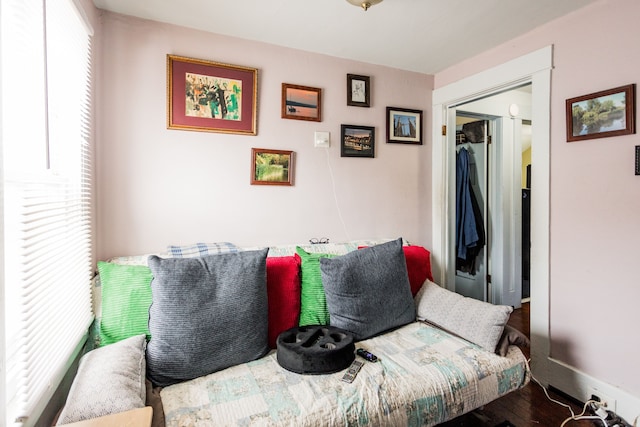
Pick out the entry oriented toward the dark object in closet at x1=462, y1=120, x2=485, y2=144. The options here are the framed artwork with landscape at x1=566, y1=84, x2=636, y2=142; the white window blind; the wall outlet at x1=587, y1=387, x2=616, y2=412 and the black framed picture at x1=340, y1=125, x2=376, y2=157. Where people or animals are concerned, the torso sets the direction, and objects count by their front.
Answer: the white window blind

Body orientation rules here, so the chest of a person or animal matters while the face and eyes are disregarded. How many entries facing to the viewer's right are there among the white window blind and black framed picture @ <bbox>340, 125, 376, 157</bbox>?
1

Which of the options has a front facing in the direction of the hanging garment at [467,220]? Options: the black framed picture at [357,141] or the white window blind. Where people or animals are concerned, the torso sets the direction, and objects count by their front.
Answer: the white window blind

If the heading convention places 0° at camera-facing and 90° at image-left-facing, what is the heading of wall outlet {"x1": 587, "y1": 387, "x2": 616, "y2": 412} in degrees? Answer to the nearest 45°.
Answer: approximately 45°

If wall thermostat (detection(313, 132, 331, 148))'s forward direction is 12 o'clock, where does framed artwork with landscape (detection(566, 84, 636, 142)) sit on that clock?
The framed artwork with landscape is roughly at 10 o'clock from the wall thermostat.

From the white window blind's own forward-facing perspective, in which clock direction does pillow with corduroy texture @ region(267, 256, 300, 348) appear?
The pillow with corduroy texture is roughly at 12 o'clock from the white window blind.

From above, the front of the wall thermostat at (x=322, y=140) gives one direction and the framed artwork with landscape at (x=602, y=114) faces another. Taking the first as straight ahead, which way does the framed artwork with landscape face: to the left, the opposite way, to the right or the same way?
to the right

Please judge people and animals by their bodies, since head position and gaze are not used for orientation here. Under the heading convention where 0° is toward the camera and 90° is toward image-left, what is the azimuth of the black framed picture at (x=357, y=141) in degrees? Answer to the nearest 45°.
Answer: approximately 0°

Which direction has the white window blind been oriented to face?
to the viewer's right

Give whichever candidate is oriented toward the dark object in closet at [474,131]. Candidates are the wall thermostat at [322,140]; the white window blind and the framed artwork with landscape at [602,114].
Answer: the white window blind

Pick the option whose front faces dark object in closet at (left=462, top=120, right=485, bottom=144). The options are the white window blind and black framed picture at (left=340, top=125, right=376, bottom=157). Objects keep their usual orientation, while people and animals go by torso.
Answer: the white window blind

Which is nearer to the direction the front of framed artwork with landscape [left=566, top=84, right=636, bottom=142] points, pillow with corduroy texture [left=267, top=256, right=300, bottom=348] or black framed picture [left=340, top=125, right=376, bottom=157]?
the pillow with corduroy texture

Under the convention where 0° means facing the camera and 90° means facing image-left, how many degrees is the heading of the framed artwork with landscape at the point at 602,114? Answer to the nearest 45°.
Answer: approximately 45°
